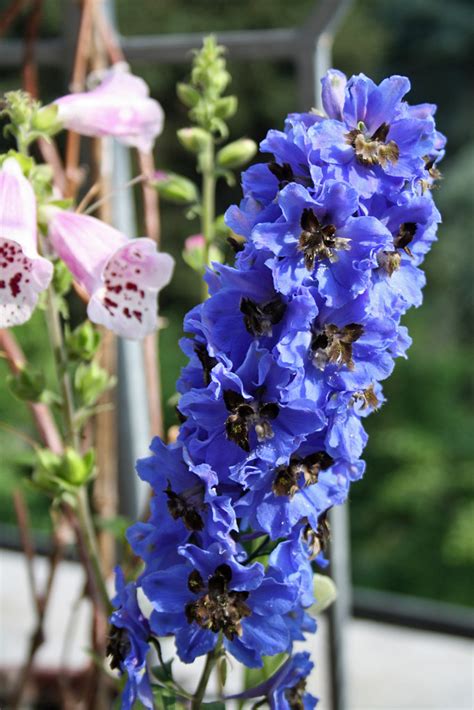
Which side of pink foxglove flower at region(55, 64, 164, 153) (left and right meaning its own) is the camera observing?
right

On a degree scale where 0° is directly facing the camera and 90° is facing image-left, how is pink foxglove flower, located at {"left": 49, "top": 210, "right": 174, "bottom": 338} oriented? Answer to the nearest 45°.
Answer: approximately 315°

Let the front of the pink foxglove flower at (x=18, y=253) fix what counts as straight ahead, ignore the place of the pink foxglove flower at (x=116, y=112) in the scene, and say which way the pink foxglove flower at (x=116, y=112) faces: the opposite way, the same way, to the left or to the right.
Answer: to the left

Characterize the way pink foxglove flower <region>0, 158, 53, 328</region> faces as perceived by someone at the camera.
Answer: facing the viewer

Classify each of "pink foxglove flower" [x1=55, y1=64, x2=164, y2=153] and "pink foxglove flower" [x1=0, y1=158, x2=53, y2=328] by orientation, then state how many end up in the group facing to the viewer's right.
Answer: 1
